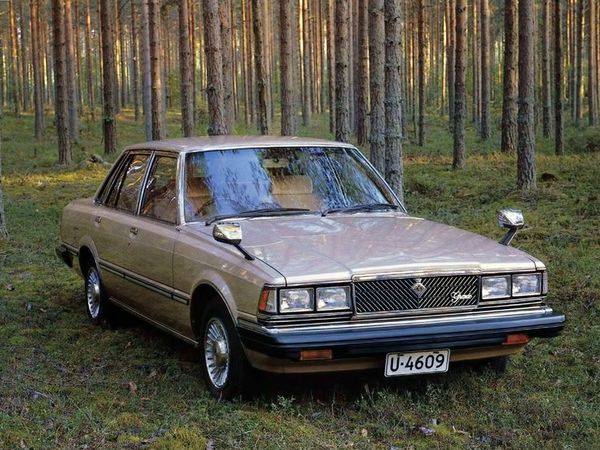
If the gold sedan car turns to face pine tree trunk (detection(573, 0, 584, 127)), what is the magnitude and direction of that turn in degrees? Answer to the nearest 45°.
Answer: approximately 135° to its left

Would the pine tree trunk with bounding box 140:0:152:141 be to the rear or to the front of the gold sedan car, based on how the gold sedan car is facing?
to the rear

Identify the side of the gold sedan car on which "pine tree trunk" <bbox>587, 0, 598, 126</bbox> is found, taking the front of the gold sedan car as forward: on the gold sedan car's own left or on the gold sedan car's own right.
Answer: on the gold sedan car's own left

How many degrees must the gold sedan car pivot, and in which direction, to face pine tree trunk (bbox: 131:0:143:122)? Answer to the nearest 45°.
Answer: approximately 135° to its left

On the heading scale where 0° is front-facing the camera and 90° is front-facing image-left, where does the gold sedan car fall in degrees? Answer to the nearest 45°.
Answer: approximately 315°

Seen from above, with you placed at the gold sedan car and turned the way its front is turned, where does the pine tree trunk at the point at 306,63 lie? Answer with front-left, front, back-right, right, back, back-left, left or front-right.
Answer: back-left

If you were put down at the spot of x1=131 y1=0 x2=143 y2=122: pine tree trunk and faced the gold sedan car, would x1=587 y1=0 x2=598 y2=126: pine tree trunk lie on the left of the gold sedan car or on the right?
left
